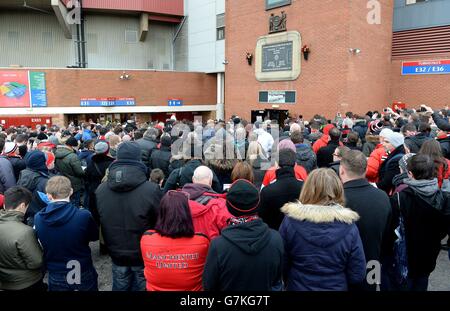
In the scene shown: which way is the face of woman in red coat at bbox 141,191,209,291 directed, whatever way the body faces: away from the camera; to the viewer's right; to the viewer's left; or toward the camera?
away from the camera

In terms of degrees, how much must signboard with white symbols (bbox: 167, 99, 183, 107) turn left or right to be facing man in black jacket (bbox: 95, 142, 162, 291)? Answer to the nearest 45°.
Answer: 0° — it already faces them

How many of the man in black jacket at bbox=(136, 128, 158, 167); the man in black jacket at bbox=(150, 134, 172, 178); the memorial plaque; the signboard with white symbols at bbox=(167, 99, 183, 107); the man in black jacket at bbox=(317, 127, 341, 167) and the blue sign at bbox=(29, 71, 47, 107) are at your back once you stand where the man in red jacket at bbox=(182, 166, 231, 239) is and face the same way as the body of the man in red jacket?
0

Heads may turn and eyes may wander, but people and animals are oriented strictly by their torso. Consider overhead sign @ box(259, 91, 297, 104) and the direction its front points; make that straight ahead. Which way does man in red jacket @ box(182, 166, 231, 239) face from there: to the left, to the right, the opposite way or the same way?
the opposite way

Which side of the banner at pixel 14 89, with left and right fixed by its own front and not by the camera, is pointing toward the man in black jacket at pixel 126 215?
front

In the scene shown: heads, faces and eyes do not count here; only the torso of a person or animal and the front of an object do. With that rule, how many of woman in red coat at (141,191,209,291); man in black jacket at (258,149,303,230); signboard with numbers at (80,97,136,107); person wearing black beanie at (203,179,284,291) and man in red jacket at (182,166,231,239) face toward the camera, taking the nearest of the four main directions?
1

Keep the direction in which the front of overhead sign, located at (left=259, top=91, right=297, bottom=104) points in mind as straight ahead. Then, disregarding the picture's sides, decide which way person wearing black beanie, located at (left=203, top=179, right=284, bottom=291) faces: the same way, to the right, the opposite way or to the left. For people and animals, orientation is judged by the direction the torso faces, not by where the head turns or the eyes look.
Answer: the opposite way

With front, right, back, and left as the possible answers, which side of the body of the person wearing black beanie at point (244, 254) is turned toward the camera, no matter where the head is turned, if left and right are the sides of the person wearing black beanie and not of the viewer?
back

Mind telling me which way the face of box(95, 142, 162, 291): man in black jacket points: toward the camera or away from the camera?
away from the camera

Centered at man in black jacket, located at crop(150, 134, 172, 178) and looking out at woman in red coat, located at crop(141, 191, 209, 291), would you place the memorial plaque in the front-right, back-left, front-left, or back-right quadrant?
back-left

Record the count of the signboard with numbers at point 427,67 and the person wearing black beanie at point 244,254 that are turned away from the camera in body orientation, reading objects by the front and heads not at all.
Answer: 1

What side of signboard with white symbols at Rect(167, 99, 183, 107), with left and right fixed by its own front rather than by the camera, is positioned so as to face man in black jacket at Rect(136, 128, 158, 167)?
front

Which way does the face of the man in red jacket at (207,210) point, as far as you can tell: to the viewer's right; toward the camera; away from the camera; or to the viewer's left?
away from the camera

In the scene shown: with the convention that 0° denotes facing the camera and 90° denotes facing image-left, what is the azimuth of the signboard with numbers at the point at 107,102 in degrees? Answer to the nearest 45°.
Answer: approximately 0°

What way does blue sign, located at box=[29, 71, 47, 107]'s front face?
toward the camera

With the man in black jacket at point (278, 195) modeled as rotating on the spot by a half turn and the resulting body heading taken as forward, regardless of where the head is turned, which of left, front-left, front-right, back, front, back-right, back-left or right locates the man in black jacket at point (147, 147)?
back-right

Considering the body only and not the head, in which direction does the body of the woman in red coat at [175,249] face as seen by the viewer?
away from the camera

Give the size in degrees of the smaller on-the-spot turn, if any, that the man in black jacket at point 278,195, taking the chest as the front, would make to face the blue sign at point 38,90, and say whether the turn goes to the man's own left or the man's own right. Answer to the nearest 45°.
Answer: approximately 45° to the man's own left

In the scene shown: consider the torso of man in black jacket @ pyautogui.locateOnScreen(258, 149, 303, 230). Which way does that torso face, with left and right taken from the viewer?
facing away from the viewer

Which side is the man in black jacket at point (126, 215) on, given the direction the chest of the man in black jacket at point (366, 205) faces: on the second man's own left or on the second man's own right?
on the second man's own left

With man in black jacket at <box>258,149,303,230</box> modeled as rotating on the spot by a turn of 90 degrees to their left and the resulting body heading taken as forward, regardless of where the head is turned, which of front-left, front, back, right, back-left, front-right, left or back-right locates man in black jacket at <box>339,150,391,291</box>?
back-left

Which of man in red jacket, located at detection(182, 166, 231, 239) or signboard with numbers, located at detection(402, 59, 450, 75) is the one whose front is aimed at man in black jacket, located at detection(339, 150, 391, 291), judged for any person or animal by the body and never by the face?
the signboard with numbers
